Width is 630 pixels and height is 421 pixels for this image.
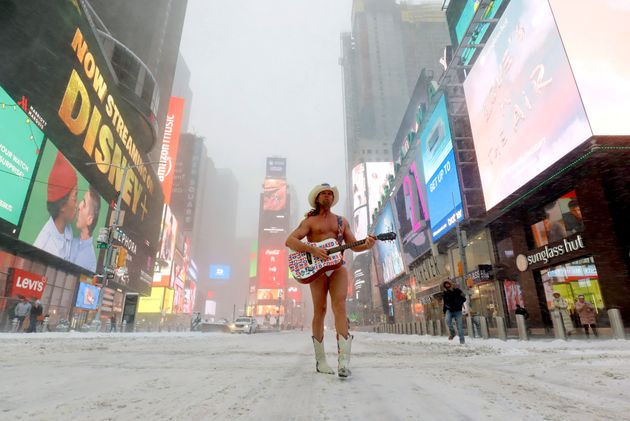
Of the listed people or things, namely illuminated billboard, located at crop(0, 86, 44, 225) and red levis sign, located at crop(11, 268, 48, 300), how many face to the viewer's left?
0

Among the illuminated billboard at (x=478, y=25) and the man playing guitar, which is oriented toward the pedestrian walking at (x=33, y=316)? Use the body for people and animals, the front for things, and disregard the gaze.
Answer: the illuminated billboard

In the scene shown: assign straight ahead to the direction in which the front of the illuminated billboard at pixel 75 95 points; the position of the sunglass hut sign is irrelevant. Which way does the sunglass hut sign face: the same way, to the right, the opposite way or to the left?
the opposite way

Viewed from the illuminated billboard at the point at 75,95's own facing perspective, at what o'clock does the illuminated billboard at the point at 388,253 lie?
the illuminated billboard at the point at 388,253 is roughly at 10 o'clock from the illuminated billboard at the point at 75,95.

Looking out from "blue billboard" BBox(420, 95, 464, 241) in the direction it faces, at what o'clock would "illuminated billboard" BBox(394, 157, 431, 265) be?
The illuminated billboard is roughly at 4 o'clock from the blue billboard.

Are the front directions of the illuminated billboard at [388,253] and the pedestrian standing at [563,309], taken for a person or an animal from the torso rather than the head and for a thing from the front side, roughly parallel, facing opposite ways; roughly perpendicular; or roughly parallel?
roughly perpendicular

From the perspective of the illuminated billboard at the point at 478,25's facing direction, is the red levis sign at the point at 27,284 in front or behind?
in front

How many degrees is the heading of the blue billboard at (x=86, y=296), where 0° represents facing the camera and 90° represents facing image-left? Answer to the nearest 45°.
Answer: approximately 315°

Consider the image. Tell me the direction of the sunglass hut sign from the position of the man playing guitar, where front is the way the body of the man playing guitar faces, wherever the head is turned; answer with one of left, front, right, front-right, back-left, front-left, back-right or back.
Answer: back-left
